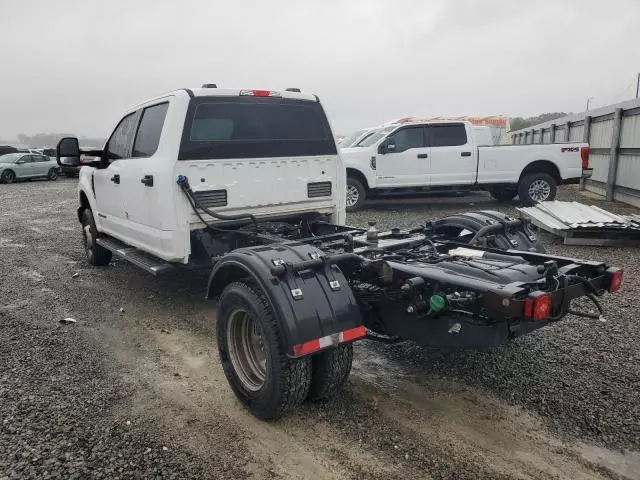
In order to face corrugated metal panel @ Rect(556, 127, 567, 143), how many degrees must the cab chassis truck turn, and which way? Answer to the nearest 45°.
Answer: approximately 90° to its right

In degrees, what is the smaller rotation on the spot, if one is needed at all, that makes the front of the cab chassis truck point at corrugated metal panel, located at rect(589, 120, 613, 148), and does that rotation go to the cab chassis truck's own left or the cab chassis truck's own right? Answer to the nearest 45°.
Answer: approximately 90° to the cab chassis truck's own right

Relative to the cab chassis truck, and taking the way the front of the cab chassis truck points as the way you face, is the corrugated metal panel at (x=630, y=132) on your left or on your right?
on your right

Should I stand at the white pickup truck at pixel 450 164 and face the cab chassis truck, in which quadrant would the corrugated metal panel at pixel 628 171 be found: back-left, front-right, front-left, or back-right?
back-left

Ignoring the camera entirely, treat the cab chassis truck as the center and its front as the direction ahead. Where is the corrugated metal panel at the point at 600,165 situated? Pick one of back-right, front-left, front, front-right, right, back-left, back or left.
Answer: right

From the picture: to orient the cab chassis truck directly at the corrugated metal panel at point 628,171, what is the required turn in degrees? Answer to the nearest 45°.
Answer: approximately 90° to its right

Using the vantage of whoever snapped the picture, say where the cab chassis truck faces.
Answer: facing away from the viewer and to the left of the viewer

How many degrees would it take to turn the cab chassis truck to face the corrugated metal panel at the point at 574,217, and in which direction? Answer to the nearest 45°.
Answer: approximately 90° to its right

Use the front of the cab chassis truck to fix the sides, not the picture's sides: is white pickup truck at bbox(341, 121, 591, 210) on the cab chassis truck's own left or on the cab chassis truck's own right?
on the cab chassis truck's own right
